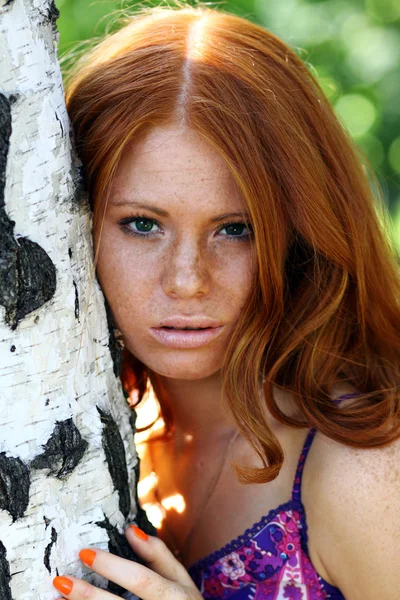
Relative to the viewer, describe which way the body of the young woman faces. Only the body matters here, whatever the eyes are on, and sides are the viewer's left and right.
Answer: facing the viewer and to the left of the viewer
